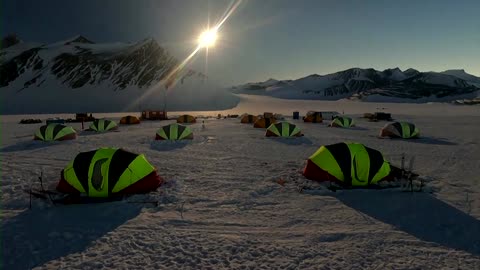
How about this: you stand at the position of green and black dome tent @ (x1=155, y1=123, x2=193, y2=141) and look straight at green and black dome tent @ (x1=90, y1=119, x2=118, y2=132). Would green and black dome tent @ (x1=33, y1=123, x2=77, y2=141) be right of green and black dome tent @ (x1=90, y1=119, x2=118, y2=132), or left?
left

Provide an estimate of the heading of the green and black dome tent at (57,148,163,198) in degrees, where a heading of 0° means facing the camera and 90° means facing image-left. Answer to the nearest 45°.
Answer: approximately 0°

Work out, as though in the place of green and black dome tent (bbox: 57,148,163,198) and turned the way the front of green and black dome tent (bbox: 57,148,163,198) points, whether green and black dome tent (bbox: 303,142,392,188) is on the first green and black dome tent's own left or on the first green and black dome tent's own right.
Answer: on the first green and black dome tent's own left

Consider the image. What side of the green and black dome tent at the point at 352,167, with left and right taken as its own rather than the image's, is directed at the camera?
front

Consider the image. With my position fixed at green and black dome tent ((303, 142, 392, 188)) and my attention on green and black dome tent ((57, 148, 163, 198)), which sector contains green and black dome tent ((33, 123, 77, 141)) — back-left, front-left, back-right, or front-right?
front-right

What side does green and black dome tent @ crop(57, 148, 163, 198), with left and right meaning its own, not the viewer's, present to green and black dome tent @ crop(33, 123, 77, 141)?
back

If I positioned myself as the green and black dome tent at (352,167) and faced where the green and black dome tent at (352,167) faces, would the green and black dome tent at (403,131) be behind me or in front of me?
behind

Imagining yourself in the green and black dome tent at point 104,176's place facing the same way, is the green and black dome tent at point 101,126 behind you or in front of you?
behind

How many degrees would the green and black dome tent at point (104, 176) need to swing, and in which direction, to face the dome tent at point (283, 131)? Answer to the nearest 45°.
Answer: approximately 135° to its left
